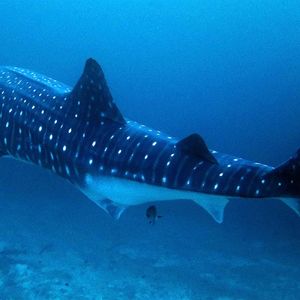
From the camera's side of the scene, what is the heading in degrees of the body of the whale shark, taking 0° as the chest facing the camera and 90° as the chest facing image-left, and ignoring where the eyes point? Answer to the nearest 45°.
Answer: approximately 90°
